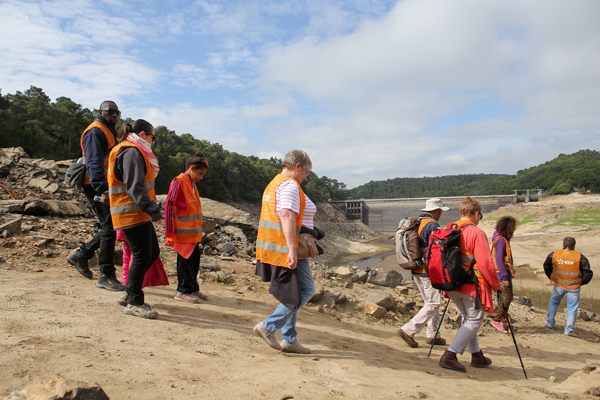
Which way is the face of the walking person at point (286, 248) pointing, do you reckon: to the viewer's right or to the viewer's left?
to the viewer's right

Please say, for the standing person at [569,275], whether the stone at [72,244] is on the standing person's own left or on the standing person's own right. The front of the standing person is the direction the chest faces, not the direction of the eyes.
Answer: on the standing person's own left

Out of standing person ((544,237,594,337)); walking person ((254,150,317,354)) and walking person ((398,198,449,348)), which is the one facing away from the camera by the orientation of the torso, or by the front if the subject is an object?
standing person ((544,237,594,337))

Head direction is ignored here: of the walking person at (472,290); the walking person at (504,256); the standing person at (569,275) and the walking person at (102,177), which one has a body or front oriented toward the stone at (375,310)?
the walking person at (102,177)

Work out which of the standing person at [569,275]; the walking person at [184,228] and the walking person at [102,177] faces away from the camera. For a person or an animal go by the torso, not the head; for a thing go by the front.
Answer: the standing person at [569,275]

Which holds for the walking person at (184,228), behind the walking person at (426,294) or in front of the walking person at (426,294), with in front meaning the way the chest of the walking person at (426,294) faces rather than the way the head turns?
behind

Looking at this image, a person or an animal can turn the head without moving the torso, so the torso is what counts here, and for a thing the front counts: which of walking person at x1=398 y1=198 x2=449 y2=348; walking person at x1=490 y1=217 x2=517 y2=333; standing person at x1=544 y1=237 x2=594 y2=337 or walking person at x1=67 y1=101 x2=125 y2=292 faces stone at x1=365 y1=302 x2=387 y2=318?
walking person at x1=67 y1=101 x2=125 y2=292

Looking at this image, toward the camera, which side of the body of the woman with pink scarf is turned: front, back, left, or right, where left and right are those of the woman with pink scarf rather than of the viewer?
right

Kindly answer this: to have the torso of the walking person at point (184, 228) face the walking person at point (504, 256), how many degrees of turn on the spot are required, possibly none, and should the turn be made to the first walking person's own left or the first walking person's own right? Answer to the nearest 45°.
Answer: approximately 45° to the first walking person's own left

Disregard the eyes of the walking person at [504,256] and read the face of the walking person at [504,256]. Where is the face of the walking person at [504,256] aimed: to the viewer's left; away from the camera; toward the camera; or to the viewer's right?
to the viewer's right

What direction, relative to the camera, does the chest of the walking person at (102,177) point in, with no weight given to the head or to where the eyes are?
to the viewer's right

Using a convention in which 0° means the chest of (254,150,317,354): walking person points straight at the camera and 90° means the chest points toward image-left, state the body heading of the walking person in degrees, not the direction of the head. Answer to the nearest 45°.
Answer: approximately 270°

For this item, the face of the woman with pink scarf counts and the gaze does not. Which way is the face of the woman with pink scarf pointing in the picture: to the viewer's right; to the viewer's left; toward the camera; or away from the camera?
to the viewer's right
